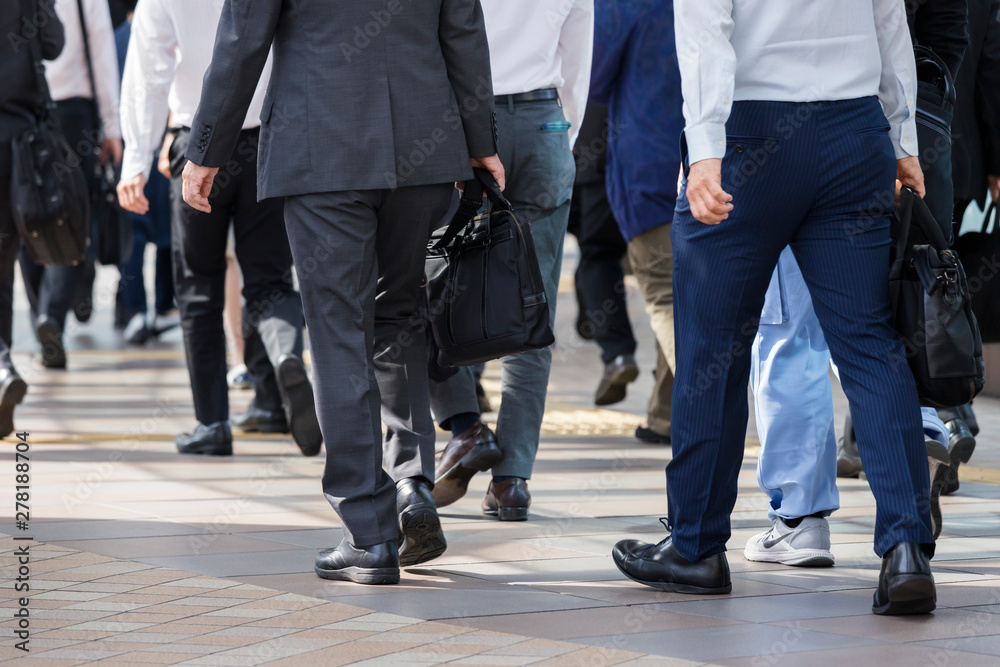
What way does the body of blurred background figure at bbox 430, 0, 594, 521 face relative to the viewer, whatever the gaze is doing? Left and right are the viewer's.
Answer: facing away from the viewer and to the left of the viewer

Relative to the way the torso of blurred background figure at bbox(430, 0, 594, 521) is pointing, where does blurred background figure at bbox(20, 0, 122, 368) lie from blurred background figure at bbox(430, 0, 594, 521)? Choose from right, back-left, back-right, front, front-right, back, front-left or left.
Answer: front

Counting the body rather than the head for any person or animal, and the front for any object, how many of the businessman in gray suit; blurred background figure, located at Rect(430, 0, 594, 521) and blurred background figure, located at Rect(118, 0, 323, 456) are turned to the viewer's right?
0

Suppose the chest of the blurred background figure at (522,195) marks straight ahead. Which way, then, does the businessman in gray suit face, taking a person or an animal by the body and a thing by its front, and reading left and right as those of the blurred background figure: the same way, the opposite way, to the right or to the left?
the same way

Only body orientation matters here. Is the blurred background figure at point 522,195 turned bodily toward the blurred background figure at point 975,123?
no

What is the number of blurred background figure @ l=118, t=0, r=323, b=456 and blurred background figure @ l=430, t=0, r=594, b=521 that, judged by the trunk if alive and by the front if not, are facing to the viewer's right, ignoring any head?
0

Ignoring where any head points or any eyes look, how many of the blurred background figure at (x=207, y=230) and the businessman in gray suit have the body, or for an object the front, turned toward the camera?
0

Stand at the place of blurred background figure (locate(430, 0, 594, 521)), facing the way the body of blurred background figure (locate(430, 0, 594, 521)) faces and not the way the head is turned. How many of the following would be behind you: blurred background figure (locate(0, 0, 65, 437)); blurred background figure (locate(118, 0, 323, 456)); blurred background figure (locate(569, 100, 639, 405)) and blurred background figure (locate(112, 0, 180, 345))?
0

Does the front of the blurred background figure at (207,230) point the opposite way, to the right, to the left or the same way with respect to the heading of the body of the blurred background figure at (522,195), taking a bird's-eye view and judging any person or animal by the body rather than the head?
the same way

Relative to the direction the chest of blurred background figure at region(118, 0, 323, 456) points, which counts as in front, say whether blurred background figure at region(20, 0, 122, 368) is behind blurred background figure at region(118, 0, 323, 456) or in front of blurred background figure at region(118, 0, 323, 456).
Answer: in front

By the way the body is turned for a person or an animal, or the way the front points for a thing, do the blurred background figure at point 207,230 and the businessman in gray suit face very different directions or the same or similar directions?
same or similar directions

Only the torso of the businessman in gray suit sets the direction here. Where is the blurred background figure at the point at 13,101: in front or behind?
in front

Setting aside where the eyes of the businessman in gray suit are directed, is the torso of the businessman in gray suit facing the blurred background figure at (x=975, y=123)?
no

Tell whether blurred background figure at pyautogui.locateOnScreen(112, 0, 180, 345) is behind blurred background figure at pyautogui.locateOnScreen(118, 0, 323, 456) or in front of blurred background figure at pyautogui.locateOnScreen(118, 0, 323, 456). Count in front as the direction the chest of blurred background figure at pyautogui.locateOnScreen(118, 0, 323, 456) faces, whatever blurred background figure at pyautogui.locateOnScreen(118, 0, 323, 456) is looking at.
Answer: in front

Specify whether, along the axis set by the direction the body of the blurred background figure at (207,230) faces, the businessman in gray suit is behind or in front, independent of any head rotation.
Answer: behind

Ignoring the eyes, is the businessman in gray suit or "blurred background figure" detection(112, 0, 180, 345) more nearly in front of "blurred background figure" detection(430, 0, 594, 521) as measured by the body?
the blurred background figure

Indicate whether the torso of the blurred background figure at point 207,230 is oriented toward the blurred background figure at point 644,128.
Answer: no

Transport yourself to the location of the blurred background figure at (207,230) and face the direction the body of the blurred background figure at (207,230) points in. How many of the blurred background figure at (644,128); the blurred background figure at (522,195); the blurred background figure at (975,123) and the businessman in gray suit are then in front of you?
0
